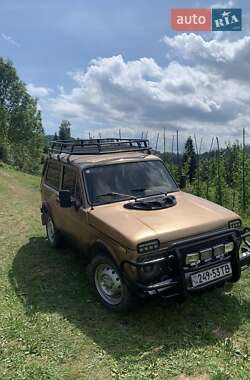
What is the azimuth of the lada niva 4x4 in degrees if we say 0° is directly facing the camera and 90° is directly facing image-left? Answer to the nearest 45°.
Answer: approximately 315°

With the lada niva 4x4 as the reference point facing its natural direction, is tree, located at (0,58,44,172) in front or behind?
behind
